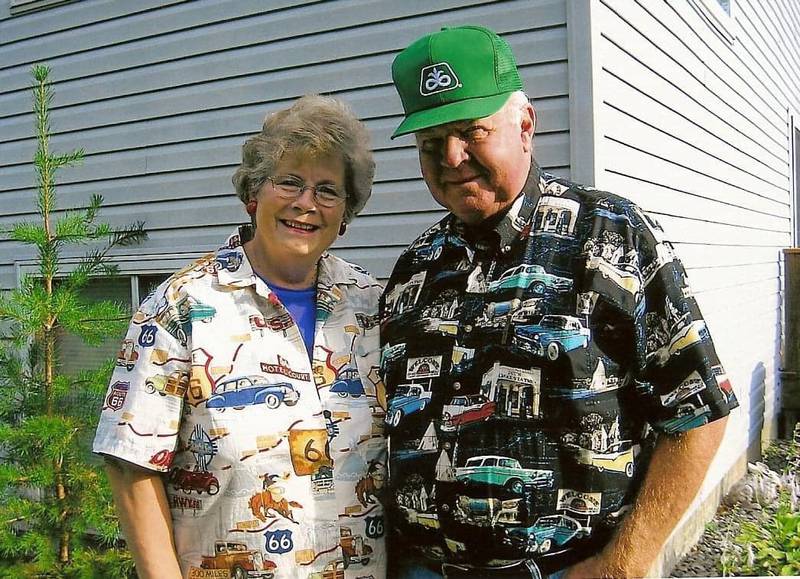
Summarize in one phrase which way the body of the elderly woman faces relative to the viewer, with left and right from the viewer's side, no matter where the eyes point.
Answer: facing the viewer and to the right of the viewer

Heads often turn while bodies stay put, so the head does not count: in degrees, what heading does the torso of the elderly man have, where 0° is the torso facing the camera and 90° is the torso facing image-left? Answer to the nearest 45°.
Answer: approximately 45°

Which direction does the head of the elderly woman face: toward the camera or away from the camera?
toward the camera

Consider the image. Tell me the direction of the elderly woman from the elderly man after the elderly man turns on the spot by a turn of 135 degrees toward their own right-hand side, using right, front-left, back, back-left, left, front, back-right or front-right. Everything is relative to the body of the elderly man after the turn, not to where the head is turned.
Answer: left
